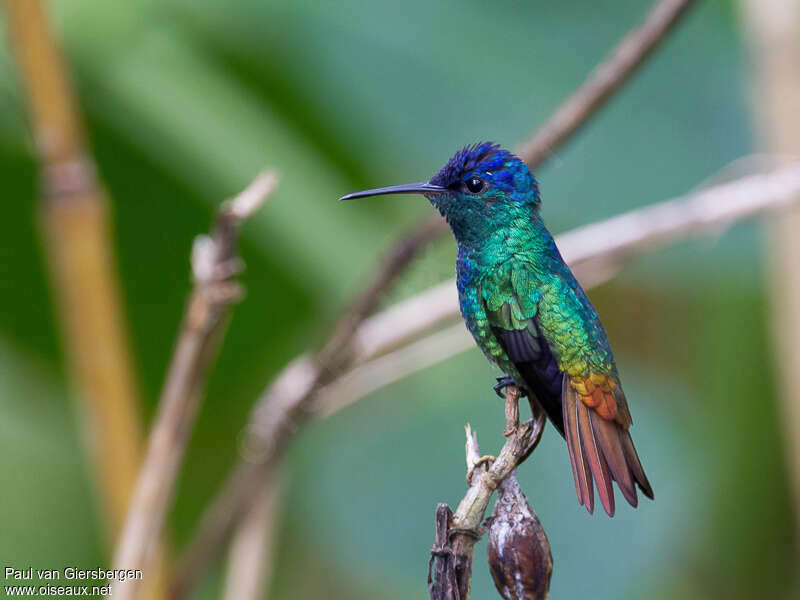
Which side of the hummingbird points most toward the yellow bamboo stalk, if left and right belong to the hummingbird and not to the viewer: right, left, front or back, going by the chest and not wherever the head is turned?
front

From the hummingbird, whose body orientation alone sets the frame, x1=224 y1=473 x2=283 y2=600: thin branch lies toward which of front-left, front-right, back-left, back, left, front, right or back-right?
front-right

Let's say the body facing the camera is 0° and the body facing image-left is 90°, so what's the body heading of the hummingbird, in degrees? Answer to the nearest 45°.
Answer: approximately 90°
